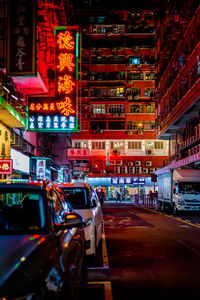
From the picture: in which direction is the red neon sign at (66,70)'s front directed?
toward the camera

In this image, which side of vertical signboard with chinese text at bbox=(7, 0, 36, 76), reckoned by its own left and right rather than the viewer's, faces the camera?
front

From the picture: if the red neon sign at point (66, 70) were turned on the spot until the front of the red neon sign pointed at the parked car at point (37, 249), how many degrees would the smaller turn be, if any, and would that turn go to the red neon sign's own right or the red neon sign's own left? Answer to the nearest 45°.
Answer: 0° — it already faces it

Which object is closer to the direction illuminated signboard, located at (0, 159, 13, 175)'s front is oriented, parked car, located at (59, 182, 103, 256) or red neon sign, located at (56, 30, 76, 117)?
the parked car

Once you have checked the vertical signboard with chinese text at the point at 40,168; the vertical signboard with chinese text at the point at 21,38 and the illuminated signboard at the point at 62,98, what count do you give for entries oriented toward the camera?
3

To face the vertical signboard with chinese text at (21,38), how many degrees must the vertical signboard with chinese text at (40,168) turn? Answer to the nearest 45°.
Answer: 0° — it already faces it

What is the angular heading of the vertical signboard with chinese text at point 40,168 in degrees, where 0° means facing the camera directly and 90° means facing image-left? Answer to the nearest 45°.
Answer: approximately 0°

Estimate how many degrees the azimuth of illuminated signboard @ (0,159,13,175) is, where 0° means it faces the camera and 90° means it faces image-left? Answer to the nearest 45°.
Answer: approximately 0°

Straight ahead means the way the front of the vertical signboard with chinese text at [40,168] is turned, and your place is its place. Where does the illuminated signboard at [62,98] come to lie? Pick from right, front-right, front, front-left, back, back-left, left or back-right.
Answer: front

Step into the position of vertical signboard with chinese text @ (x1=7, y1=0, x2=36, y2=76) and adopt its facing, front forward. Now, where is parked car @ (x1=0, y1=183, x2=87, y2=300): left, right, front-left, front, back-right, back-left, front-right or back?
front
